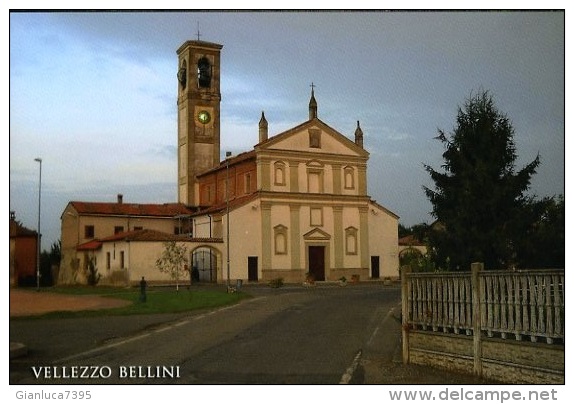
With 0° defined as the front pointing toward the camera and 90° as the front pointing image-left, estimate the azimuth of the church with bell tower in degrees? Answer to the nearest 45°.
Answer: approximately 0°
